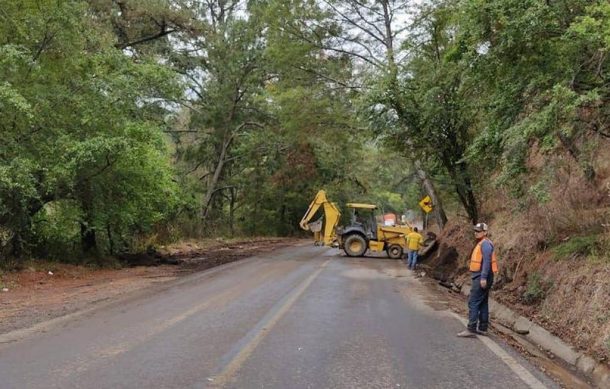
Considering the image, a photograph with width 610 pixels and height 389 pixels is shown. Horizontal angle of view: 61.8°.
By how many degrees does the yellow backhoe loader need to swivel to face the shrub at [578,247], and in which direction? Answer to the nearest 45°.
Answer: approximately 90° to its right

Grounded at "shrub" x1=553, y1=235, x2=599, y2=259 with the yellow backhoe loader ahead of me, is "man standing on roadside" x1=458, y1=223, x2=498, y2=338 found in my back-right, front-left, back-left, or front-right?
back-left

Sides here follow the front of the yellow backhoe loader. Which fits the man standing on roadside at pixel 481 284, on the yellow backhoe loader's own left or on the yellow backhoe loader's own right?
on the yellow backhoe loader's own right

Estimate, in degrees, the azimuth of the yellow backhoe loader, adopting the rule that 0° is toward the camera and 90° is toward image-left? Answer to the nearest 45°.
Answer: approximately 270°
